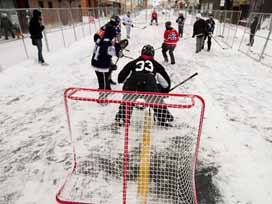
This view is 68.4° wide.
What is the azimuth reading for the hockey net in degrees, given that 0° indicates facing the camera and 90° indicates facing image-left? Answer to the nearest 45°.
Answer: approximately 180°

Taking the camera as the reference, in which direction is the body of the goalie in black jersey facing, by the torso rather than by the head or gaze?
away from the camera

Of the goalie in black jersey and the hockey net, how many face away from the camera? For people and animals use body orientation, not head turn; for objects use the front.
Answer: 2
